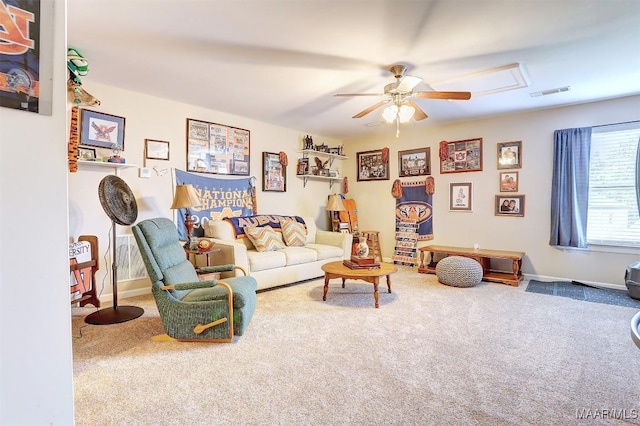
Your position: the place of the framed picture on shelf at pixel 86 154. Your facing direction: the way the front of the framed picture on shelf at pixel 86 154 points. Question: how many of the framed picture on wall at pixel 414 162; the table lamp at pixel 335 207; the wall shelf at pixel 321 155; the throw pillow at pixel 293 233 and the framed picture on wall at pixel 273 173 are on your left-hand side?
5

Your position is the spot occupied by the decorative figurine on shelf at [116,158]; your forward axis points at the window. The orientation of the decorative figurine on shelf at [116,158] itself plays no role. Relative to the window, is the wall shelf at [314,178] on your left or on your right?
left

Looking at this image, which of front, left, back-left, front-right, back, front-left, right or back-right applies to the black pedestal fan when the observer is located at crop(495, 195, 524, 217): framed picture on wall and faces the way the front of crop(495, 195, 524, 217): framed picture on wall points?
front-right

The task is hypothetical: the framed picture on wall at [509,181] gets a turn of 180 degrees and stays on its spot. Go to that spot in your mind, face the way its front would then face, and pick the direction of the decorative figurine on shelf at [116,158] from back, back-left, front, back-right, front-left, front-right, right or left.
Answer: back-left

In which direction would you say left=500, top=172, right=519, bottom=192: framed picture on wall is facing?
toward the camera

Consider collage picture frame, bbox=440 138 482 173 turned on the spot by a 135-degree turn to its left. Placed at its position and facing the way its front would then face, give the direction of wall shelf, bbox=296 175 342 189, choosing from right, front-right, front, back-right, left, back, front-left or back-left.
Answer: back-left

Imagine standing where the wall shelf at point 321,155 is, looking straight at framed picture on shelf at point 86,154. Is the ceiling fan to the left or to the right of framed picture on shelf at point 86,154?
left

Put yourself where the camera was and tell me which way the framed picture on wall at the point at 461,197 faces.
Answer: facing the viewer

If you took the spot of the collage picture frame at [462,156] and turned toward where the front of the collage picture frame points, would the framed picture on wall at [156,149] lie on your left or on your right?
on your right

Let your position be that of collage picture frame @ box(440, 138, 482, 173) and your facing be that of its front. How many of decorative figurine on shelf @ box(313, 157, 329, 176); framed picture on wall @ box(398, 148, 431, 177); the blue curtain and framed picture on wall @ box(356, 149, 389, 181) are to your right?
3

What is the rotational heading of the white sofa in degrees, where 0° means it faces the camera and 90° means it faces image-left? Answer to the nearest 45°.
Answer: approximately 315°

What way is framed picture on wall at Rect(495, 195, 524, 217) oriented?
toward the camera

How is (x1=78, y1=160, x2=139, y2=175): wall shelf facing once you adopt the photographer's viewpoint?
facing the viewer and to the right of the viewer
